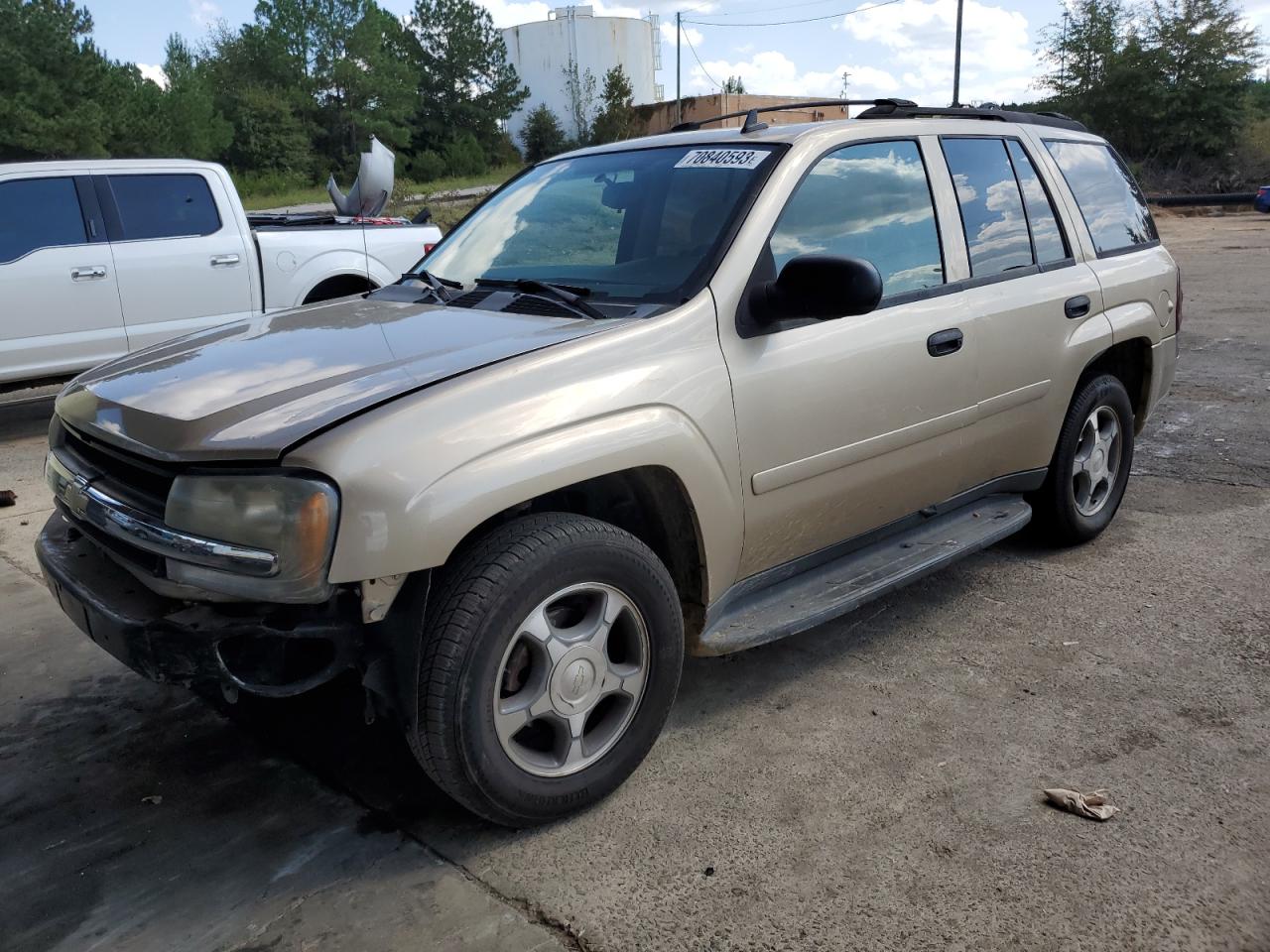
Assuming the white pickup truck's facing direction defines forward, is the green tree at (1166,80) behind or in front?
behind

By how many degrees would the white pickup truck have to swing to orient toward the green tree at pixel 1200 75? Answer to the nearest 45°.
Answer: approximately 135° to its right

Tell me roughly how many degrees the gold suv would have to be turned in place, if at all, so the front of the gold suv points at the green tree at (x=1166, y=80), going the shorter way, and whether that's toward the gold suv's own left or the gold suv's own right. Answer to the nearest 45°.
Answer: approximately 180°

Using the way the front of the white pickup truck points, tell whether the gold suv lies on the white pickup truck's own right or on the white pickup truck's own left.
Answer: on the white pickup truck's own left

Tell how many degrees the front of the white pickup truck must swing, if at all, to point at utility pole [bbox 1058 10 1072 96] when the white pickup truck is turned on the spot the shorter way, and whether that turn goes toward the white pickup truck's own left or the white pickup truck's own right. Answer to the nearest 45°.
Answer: approximately 135° to the white pickup truck's own right

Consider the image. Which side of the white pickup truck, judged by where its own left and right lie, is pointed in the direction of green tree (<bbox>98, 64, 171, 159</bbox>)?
right

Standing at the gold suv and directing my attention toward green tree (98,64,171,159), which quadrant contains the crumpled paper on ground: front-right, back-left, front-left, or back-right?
back-right

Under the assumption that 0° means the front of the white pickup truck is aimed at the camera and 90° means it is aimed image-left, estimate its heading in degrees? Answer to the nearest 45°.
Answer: approximately 90°

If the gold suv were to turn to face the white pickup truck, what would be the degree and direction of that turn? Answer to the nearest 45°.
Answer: approximately 90° to its right

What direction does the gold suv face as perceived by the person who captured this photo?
facing the viewer and to the left of the viewer

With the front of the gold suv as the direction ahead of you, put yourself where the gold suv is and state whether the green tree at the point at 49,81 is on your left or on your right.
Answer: on your right

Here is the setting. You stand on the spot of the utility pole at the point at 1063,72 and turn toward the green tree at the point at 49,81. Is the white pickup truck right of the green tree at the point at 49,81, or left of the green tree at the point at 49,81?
left

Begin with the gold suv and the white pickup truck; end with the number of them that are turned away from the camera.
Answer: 0

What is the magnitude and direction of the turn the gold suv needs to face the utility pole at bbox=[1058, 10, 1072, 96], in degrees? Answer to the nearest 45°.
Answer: approximately 180°
